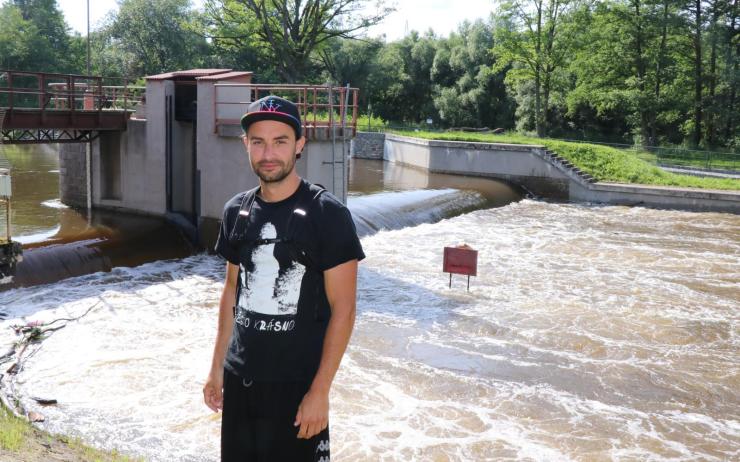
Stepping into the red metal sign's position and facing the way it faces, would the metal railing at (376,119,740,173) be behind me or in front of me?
behind

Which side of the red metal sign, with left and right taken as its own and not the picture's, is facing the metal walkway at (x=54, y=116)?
right

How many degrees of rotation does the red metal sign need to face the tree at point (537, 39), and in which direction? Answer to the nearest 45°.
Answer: approximately 180°

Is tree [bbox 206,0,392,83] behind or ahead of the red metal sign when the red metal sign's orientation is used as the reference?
behind

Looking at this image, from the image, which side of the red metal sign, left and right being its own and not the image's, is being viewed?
front

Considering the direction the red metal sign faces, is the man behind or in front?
in front

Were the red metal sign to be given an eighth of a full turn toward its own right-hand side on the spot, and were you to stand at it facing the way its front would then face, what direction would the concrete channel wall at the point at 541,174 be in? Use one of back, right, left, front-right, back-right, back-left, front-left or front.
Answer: back-right
